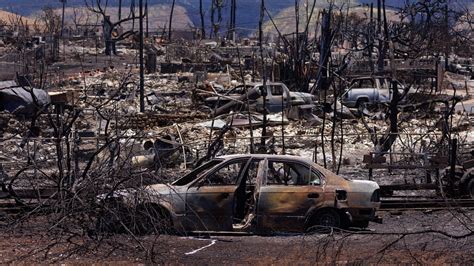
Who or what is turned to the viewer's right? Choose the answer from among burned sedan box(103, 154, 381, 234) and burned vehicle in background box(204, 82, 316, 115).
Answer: the burned vehicle in background

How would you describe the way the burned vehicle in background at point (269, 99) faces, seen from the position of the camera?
facing to the right of the viewer

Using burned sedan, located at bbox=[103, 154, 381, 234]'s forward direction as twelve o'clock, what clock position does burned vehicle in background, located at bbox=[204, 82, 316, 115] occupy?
The burned vehicle in background is roughly at 3 o'clock from the burned sedan.

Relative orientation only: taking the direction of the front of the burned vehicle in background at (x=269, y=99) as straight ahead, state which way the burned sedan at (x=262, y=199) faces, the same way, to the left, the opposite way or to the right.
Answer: the opposite way

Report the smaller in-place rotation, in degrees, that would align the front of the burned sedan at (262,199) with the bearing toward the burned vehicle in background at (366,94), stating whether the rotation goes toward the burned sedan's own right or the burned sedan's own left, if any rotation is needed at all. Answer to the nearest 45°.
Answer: approximately 90° to the burned sedan's own right

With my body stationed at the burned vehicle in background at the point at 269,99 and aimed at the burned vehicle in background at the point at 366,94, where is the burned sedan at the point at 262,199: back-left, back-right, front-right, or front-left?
back-right

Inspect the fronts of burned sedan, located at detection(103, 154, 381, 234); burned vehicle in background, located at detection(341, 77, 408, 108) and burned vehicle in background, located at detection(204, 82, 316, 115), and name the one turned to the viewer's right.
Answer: burned vehicle in background, located at detection(204, 82, 316, 115)

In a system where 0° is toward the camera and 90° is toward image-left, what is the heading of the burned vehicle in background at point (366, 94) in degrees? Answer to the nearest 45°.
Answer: approximately 90°

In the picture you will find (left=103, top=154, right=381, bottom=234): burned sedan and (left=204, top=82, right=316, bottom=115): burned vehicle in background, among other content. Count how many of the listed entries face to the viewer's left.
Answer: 1

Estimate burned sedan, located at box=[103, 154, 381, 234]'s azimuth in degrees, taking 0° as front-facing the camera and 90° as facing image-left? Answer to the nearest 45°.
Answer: approximately 90°
